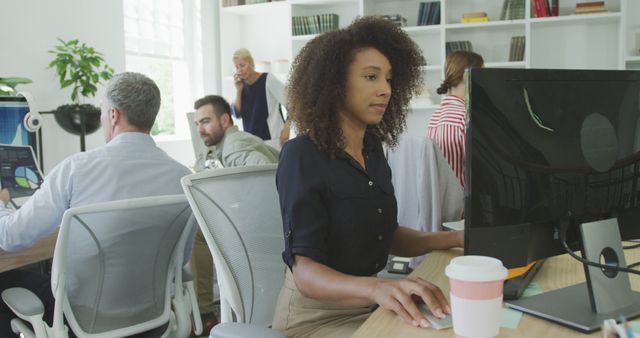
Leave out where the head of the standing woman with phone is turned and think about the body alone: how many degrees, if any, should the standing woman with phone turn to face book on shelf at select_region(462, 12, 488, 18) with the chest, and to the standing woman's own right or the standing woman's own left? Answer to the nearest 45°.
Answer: approximately 135° to the standing woman's own left

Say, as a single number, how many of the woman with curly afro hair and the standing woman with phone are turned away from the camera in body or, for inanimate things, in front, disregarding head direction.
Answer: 0

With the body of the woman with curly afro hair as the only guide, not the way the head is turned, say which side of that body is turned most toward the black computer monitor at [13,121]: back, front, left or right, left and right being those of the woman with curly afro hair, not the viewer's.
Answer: back

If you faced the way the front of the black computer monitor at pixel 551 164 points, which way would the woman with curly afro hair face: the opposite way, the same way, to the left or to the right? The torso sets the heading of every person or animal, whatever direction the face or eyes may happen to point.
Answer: the opposite way

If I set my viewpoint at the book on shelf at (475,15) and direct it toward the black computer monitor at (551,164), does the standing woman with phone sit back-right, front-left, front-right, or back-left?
front-right

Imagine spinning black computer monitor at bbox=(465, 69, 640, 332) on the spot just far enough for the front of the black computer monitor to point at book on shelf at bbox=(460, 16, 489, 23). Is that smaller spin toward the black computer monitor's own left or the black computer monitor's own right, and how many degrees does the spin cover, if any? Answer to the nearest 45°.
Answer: approximately 45° to the black computer monitor's own right

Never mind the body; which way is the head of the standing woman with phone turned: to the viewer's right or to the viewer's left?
to the viewer's left

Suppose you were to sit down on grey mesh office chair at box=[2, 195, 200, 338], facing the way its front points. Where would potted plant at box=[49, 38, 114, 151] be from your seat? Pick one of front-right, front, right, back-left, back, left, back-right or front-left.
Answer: front-right

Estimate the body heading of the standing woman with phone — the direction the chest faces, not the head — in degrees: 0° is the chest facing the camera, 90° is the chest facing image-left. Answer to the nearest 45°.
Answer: approximately 45°

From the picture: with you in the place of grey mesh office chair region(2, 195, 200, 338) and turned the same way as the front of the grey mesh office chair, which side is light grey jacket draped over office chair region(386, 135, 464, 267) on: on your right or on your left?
on your right

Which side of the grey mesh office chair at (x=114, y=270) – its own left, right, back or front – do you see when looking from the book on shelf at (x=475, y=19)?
right

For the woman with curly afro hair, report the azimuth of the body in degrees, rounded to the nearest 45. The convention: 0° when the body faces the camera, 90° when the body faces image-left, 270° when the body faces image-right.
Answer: approximately 315°

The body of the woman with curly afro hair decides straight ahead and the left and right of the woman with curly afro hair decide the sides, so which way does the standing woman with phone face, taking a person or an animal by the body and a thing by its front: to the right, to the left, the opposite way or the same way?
to the right

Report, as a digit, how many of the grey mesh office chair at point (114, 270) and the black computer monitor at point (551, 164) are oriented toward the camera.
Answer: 0

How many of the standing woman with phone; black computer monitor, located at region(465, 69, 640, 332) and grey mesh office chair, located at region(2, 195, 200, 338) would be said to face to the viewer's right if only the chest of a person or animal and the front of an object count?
0

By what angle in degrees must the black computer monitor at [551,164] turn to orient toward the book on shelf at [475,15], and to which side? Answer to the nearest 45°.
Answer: approximately 45° to its right

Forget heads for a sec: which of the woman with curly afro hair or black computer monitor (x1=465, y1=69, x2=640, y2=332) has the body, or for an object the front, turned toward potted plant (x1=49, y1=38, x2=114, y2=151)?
the black computer monitor

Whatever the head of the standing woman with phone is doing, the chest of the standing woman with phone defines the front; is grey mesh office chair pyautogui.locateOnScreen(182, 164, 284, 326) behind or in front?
in front

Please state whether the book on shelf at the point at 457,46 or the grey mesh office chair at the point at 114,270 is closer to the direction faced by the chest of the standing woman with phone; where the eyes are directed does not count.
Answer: the grey mesh office chair

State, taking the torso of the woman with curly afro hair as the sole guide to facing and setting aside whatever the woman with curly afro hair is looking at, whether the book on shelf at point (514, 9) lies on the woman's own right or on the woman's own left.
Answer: on the woman's own left
